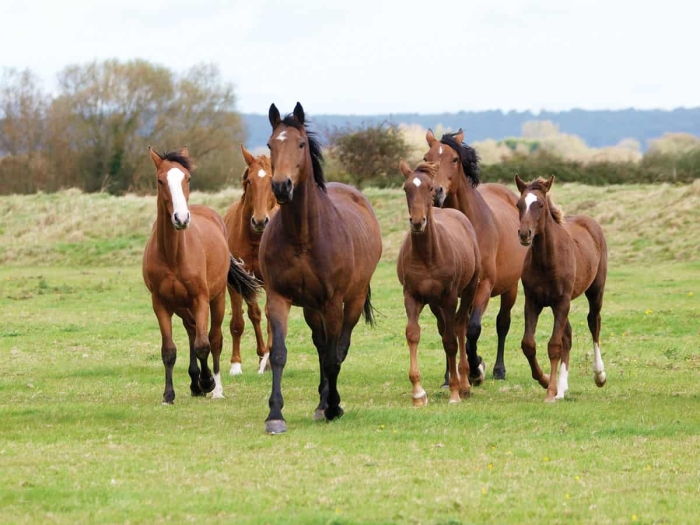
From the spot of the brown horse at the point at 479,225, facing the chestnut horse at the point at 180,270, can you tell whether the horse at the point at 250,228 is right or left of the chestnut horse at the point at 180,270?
right

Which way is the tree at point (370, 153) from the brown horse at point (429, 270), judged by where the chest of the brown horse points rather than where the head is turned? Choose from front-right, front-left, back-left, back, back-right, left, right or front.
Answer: back

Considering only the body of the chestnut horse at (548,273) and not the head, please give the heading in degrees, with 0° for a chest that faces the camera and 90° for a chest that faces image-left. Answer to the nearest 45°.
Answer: approximately 45°

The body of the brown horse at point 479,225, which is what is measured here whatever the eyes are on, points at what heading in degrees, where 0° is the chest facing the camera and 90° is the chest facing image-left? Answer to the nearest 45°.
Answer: approximately 45°

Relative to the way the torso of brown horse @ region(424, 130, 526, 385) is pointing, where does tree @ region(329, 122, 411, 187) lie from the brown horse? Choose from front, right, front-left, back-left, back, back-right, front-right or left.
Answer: back-right

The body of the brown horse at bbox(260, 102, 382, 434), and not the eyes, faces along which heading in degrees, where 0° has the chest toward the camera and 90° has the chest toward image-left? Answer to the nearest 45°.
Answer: approximately 45°

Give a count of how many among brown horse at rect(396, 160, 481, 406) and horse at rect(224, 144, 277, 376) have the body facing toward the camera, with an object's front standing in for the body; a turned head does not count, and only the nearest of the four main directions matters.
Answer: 2

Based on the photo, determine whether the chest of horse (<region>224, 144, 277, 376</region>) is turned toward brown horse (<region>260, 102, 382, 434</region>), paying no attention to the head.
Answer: yes

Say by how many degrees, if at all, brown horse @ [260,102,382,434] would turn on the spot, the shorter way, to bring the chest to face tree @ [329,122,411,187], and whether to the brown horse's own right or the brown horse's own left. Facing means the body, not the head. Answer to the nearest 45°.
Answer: approximately 135° to the brown horse's own right

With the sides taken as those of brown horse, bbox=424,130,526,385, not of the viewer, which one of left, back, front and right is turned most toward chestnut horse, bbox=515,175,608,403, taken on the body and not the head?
left

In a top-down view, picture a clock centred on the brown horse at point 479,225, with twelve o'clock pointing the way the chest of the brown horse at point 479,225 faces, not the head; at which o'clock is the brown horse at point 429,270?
the brown horse at point 429,270 is roughly at 11 o'clock from the brown horse at point 479,225.

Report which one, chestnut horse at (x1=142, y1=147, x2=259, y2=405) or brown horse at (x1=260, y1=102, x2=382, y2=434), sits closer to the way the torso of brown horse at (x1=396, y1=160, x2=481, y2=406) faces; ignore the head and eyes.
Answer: the brown horse

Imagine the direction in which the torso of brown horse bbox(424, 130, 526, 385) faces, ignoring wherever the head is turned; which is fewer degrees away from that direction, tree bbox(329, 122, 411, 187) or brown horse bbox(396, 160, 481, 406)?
the brown horse
